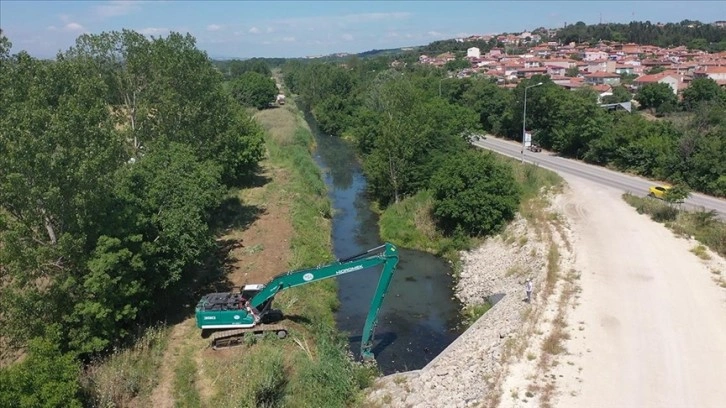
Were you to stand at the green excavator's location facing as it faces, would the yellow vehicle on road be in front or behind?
in front

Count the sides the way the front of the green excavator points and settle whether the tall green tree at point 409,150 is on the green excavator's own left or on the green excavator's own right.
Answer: on the green excavator's own left

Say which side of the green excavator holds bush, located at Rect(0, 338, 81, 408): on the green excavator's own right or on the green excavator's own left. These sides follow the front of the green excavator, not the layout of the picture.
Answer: on the green excavator's own right

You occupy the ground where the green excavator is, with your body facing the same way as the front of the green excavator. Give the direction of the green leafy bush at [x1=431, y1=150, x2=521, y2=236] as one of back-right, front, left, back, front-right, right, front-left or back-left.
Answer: front-left

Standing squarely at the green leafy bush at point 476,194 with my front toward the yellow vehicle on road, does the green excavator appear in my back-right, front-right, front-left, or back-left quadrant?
back-right

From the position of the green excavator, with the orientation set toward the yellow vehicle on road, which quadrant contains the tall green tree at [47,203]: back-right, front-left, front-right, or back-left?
back-left

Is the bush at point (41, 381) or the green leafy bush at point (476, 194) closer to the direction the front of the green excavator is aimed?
the green leafy bush

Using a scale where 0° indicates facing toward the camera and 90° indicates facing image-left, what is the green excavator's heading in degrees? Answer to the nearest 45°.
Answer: approximately 270°

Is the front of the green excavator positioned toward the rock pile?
yes

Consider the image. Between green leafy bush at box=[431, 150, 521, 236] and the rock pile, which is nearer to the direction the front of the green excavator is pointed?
the rock pile

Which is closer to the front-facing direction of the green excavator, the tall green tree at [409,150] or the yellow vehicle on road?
the yellow vehicle on road

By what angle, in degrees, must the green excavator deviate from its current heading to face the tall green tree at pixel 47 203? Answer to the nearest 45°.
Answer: approximately 180°

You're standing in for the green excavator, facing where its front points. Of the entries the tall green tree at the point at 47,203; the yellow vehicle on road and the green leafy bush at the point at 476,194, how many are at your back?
1
